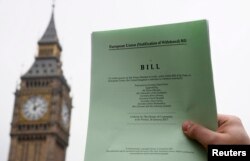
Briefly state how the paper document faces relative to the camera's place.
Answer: facing the viewer

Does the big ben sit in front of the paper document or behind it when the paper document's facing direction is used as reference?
behind
